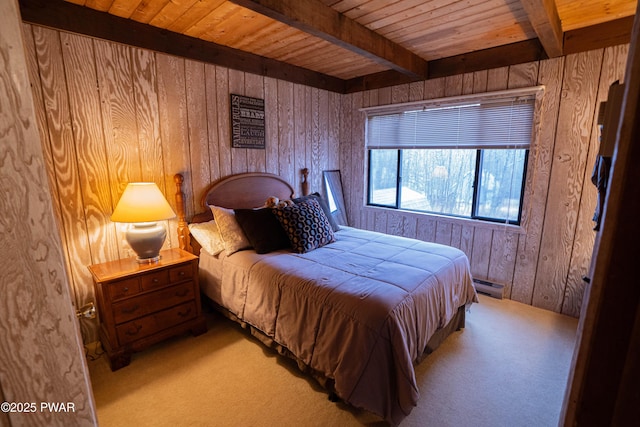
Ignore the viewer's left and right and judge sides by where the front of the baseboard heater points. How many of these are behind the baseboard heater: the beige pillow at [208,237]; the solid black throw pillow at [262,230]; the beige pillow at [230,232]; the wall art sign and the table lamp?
0

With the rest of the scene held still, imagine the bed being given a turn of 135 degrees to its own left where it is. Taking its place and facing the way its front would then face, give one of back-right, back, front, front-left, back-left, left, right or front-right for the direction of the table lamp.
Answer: left

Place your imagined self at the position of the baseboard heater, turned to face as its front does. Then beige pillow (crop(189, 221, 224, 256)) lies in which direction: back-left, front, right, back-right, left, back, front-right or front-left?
front

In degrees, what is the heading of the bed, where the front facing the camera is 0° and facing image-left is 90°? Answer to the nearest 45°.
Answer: approximately 315°

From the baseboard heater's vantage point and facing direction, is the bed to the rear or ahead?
ahead

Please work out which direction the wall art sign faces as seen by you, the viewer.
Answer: facing the viewer and to the right of the viewer

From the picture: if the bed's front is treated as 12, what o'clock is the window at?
The window is roughly at 9 o'clock from the bed.

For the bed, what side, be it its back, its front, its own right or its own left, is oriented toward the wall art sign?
back

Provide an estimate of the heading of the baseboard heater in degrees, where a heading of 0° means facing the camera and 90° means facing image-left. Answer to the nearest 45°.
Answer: approximately 45°

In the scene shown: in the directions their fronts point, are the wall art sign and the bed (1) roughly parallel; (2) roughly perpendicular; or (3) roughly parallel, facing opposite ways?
roughly parallel

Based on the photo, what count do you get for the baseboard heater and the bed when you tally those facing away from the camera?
0

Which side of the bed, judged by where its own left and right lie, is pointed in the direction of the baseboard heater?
left

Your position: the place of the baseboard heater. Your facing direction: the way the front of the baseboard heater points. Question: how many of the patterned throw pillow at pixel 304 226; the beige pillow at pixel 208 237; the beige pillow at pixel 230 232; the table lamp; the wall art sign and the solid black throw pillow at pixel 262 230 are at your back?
0

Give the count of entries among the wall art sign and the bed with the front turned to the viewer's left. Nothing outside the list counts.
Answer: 0

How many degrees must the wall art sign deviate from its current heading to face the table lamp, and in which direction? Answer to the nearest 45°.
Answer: approximately 90° to its right
